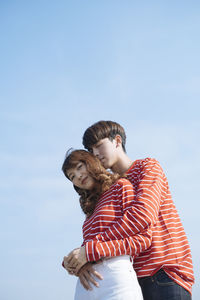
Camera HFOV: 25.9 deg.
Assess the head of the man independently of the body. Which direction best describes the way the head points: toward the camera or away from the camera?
toward the camera

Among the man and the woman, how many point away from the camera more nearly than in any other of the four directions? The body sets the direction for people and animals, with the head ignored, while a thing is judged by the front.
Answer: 0

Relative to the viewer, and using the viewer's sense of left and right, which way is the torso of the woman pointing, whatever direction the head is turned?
facing the viewer and to the left of the viewer

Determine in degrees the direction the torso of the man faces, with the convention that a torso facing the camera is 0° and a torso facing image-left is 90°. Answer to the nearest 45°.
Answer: approximately 90°
